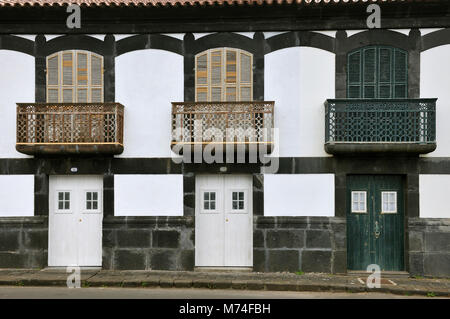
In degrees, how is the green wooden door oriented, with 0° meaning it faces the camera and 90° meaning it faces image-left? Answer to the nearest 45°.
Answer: approximately 0°

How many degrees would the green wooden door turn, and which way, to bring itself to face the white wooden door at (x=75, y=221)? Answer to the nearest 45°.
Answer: approximately 90° to its right

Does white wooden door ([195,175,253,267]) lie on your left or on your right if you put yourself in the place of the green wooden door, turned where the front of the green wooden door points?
on your right
